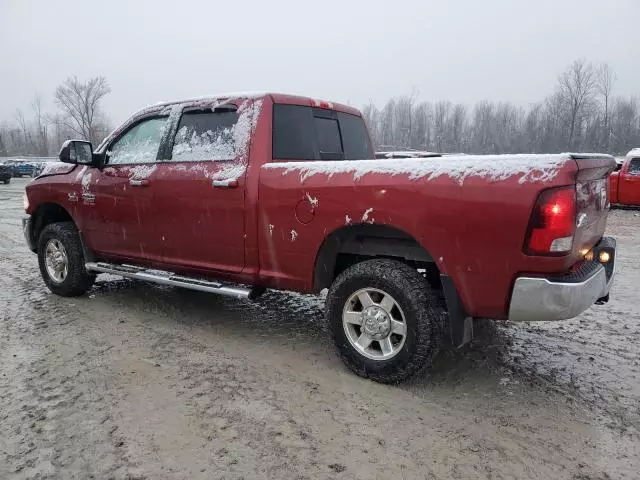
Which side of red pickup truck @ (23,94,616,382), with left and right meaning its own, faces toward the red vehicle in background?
right

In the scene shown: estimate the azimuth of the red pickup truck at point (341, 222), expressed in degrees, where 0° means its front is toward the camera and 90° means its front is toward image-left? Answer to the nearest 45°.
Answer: approximately 135°
